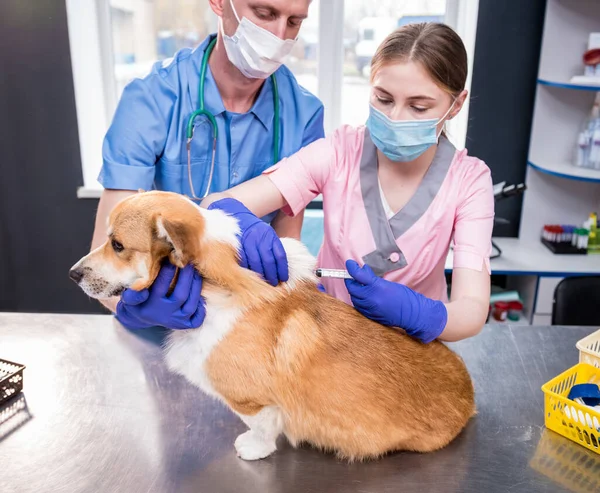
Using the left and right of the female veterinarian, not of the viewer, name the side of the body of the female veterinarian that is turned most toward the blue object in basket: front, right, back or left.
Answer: left

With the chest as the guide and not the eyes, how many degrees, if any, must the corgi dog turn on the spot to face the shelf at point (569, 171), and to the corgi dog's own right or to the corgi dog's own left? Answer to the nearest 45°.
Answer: approximately 135° to the corgi dog's own right

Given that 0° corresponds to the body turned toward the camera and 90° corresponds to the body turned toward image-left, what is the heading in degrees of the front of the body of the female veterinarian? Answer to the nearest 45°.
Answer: approximately 45°

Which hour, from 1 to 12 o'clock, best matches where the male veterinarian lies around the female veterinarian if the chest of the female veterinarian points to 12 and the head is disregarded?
The male veterinarian is roughly at 2 o'clock from the female veterinarian.

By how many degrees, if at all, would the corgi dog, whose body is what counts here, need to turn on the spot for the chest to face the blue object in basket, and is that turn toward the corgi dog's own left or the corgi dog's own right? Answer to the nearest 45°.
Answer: approximately 180°

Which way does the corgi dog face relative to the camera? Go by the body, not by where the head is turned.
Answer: to the viewer's left

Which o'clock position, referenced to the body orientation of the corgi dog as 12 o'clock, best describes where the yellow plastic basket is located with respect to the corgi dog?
The yellow plastic basket is roughly at 6 o'clock from the corgi dog.

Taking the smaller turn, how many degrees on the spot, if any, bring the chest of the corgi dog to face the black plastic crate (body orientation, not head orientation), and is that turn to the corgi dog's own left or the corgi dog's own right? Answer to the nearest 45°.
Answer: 0° — it already faces it

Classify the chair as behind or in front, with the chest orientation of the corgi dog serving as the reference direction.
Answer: behind
